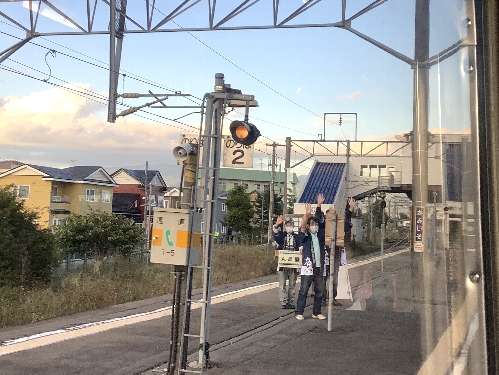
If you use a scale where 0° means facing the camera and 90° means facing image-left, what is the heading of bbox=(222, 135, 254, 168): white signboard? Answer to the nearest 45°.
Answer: approximately 0°

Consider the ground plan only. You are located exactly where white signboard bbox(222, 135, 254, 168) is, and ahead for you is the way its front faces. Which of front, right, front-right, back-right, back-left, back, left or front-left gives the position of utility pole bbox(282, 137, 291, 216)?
back

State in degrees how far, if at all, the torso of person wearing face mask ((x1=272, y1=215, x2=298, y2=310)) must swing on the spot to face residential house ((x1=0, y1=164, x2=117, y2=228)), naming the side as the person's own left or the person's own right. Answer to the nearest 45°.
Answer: approximately 135° to the person's own right

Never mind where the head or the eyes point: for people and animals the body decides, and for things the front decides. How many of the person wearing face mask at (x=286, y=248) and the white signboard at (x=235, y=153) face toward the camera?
2

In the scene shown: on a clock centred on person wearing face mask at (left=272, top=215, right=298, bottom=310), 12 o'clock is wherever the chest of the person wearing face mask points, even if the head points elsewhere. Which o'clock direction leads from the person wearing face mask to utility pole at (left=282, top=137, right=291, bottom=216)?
The utility pole is roughly at 6 o'clock from the person wearing face mask.

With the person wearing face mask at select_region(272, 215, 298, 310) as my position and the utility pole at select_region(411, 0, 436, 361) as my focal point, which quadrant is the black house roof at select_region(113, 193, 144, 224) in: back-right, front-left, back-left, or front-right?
back-right

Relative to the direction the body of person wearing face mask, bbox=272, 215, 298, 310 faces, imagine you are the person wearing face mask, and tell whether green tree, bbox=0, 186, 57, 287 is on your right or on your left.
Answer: on your right

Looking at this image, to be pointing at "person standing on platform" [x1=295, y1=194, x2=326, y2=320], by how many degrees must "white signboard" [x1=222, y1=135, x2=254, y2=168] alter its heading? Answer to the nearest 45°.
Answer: approximately 135° to its left

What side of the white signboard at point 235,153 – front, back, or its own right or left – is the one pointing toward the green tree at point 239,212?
back
